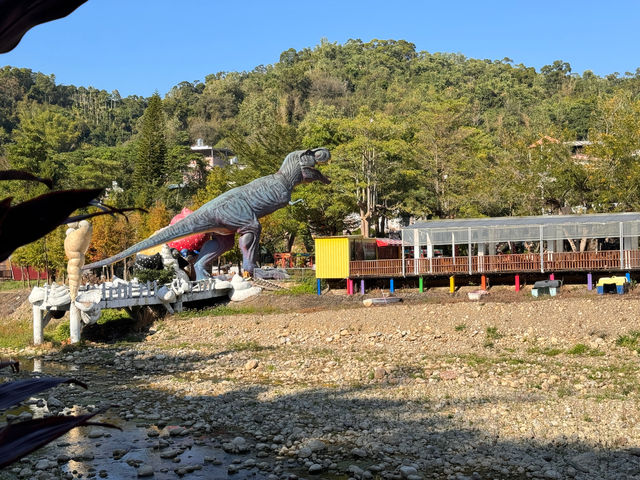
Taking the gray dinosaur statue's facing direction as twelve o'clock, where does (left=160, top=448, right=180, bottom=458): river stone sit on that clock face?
The river stone is roughly at 3 o'clock from the gray dinosaur statue.

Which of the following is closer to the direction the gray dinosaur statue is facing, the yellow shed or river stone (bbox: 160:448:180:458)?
the yellow shed

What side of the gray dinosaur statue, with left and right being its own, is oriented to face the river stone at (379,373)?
right

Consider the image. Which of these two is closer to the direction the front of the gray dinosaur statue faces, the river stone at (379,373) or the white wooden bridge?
the river stone

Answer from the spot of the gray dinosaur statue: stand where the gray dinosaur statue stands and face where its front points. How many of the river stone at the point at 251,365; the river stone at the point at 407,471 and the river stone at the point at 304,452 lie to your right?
3

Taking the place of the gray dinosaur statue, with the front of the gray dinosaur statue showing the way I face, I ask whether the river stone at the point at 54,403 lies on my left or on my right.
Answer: on my right

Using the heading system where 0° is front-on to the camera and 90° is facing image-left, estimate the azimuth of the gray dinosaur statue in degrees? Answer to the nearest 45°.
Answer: approximately 270°

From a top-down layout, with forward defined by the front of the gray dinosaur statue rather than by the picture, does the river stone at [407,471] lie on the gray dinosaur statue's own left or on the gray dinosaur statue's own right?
on the gray dinosaur statue's own right

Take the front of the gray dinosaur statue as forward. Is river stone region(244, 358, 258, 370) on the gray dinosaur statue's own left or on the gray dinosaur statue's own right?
on the gray dinosaur statue's own right

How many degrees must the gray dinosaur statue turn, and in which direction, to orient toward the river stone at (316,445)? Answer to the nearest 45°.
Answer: approximately 90° to its right

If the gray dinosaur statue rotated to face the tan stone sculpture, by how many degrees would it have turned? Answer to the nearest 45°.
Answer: approximately 135° to its right

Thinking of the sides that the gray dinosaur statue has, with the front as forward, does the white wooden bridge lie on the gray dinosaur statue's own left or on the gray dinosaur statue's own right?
on the gray dinosaur statue's own right

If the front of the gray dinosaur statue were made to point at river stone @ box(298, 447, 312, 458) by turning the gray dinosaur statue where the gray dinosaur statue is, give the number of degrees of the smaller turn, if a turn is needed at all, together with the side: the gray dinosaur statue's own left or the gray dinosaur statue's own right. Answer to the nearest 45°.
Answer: approximately 90° to the gray dinosaur statue's own right

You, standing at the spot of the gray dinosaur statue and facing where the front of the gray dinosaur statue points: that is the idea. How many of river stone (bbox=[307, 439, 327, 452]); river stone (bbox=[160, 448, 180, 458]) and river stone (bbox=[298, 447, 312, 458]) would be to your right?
3

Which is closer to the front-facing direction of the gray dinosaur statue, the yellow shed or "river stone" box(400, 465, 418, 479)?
the yellow shed
